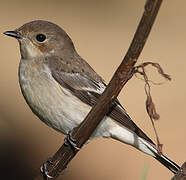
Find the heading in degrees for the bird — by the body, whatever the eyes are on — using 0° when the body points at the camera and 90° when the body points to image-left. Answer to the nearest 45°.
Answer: approximately 90°
